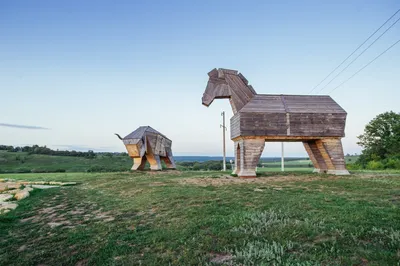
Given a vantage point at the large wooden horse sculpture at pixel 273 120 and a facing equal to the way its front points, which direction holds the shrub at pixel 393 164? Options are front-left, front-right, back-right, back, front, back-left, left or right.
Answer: back-right

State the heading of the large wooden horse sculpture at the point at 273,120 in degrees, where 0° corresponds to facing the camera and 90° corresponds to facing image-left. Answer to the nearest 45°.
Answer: approximately 90°

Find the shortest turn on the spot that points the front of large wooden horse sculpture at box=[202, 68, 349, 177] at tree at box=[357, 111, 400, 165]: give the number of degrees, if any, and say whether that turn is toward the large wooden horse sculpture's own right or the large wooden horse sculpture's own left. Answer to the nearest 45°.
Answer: approximately 135° to the large wooden horse sculpture's own right
